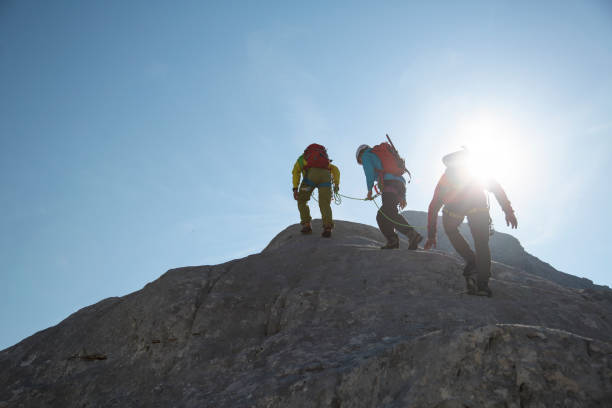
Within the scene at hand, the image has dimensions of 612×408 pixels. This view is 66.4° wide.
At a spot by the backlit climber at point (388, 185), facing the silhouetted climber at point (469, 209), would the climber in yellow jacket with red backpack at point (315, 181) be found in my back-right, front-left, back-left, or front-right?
back-right

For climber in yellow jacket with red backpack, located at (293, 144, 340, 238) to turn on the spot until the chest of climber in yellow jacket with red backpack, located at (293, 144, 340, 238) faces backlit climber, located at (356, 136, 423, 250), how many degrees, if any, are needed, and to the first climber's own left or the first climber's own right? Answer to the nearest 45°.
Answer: approximately 135° to the first climber's own right

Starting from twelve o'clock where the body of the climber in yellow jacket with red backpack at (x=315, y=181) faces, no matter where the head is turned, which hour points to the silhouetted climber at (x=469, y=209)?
the silhouetted climber at (x=469, y=209) is roughly at 5 o'clock from the climber in yellow jacket with red backpack at (x=315, y=181).

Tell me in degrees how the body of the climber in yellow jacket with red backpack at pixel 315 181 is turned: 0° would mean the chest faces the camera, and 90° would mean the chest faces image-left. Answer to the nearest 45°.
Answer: approximately 180°
